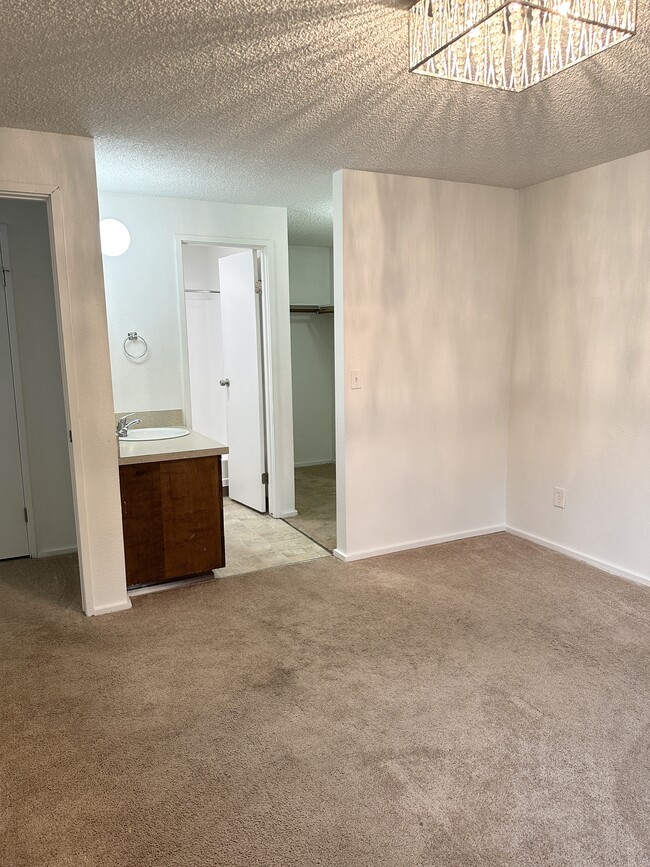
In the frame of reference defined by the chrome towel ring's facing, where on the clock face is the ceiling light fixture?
The ceiling light fixture is roughly at 11 o'clock from the chrome towel ring.

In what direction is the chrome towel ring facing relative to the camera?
toward the camera

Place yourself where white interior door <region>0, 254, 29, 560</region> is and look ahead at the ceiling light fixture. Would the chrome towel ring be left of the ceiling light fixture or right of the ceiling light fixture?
left

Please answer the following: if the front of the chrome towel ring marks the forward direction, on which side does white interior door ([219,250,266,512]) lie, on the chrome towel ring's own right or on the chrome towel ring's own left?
on the chrome towel ring's own left

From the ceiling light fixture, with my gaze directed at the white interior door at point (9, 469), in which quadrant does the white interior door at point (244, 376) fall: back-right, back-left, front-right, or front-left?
front-right
